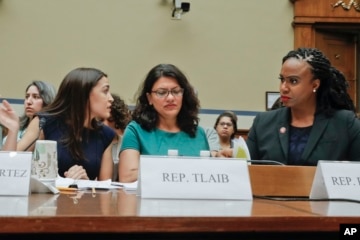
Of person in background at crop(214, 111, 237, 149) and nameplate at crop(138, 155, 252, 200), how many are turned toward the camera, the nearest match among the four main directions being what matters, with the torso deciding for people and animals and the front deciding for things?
2

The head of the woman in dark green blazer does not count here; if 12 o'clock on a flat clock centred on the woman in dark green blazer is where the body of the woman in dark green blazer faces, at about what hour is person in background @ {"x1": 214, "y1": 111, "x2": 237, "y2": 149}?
The person in background is roughly at 4 o'clock from the woman in dark green blazer.

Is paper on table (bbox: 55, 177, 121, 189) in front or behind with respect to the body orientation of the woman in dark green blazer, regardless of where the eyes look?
in front

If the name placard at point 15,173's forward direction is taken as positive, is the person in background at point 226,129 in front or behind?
behind

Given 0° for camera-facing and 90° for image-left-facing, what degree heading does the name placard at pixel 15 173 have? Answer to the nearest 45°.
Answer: approximately 0°

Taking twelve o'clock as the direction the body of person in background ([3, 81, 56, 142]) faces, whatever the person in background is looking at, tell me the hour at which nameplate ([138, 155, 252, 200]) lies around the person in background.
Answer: The nameplate is roughly at 10 o'clock from the person in background.

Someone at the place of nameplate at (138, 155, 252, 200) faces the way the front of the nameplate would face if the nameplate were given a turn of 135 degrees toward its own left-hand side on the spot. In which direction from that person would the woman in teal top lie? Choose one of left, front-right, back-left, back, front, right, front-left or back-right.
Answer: front-left
